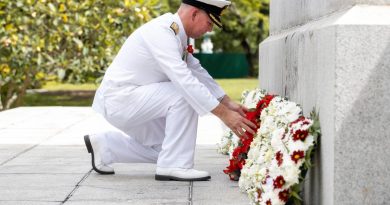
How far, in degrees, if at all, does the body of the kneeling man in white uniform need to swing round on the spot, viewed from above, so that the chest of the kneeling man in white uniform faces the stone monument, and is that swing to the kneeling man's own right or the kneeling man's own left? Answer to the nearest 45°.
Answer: approximately 45° to the kneeling man's own right

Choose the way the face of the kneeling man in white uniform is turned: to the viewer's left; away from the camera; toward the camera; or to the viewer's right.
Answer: to the viewer's right

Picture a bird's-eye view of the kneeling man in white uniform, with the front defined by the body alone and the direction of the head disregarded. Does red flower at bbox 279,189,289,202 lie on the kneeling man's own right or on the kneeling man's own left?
on the kneeling man's own right

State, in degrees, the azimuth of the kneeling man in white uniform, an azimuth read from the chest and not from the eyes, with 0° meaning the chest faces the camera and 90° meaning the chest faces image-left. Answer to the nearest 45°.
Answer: approximately 270°
